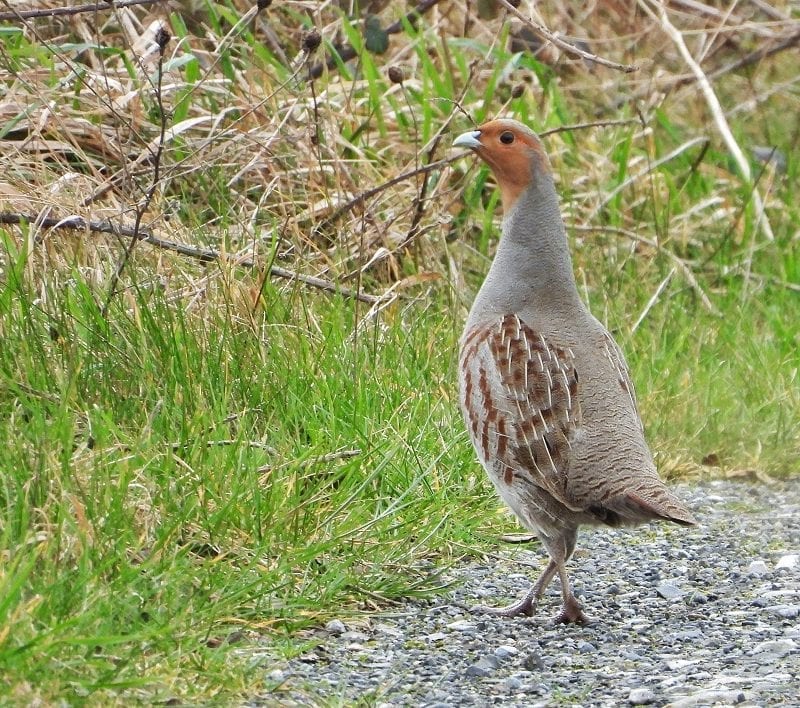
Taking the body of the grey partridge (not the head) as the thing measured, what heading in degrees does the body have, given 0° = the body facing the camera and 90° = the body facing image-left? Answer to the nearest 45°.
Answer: approximately 135°

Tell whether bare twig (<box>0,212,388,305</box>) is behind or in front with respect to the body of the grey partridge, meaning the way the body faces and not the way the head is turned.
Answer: in front

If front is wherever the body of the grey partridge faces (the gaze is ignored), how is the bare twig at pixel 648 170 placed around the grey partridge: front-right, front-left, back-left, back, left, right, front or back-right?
front-right

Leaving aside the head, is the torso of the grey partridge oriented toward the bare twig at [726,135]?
no

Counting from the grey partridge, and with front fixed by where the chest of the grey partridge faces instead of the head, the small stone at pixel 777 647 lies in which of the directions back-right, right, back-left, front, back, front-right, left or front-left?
back

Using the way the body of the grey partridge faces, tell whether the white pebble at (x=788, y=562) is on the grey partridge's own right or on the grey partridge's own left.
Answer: on the grey partridge's own right

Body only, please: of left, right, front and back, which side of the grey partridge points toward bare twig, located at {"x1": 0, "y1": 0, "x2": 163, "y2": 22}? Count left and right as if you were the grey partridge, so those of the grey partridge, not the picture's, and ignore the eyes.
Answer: front

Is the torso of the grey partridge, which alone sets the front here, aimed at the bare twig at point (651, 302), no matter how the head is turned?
no

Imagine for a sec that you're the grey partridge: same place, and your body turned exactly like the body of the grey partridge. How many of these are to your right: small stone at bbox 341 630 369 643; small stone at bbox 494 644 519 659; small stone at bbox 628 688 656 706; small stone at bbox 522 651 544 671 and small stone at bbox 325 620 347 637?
0

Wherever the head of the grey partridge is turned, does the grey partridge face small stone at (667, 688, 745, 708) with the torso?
no

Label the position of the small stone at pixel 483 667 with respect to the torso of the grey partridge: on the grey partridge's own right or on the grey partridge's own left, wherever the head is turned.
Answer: on the grey partridge's own left

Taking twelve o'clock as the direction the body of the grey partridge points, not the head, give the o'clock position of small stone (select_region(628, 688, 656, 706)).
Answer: The small stone is roughly at 7 o'clock from the grey partridge.

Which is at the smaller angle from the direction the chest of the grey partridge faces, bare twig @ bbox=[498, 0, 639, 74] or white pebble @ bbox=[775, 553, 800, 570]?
the bare twig

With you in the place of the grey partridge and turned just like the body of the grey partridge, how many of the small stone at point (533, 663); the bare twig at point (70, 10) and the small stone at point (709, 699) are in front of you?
1

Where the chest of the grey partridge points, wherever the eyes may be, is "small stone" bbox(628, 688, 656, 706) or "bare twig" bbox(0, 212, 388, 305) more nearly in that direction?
the bare twig
